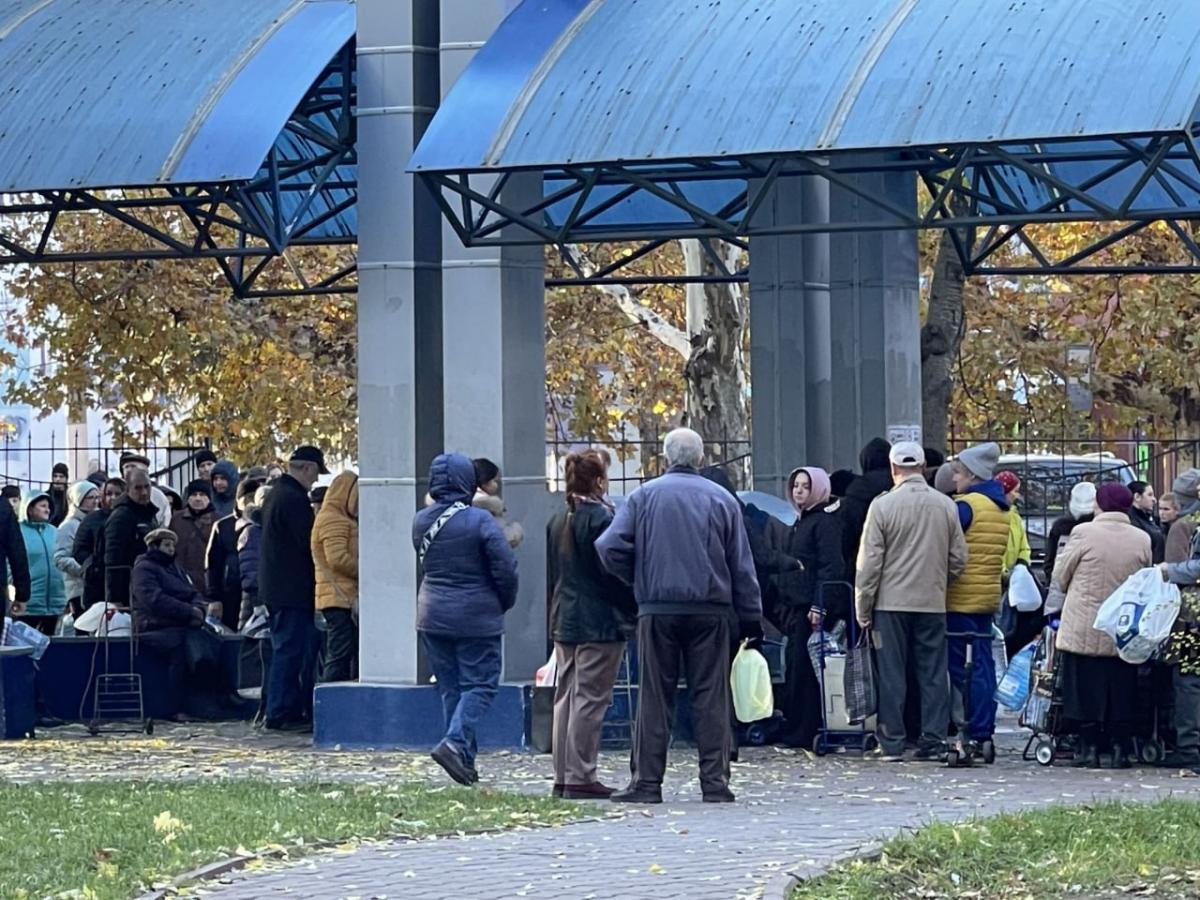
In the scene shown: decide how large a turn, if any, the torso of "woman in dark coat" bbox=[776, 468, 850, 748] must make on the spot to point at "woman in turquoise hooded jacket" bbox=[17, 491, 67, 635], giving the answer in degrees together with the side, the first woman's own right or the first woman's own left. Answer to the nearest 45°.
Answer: approximately 90° to the first woman's own right

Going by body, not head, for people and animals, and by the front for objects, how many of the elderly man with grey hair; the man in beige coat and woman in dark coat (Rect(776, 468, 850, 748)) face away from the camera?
2

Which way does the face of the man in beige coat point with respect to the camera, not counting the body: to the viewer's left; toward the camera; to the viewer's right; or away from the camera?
away from the camera

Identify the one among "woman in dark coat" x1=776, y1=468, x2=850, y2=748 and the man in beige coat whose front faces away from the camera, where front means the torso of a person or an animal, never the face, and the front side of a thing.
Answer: the man in beige coat

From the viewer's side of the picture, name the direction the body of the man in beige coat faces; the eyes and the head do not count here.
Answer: away from the camera

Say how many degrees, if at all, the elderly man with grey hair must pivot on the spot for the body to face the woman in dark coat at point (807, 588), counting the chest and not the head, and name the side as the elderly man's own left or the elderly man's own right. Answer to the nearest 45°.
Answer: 0° — they already face them

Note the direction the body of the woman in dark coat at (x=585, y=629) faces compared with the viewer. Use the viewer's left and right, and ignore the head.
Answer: facing away from the viewer and to the right of the viewer

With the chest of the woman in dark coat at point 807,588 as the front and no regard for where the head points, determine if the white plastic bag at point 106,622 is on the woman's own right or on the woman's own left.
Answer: on the woman's own right

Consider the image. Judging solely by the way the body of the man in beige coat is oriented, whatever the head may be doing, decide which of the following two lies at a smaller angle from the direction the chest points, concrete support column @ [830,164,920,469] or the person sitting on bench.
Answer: the concrete support column

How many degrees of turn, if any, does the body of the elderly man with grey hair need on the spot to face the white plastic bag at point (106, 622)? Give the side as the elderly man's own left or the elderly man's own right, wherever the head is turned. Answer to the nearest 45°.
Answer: approximately 45° to the elderly man's own left

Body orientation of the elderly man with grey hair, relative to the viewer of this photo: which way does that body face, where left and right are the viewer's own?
facing away from the viewer

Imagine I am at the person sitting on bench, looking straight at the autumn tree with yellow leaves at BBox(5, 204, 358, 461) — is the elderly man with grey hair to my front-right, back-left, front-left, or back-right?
back-right

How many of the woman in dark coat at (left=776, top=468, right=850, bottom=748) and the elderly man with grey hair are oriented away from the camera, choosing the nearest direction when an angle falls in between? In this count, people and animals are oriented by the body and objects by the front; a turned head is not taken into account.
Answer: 1

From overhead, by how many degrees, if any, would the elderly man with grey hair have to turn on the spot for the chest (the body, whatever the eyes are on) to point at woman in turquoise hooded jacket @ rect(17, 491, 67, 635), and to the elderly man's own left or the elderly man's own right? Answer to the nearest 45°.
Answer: approximately 45° to the elderly man's own left

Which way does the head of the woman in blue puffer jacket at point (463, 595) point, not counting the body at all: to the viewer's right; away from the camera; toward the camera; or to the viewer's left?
away from the camera

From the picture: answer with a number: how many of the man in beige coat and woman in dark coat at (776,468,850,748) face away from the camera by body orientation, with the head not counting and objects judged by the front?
1
